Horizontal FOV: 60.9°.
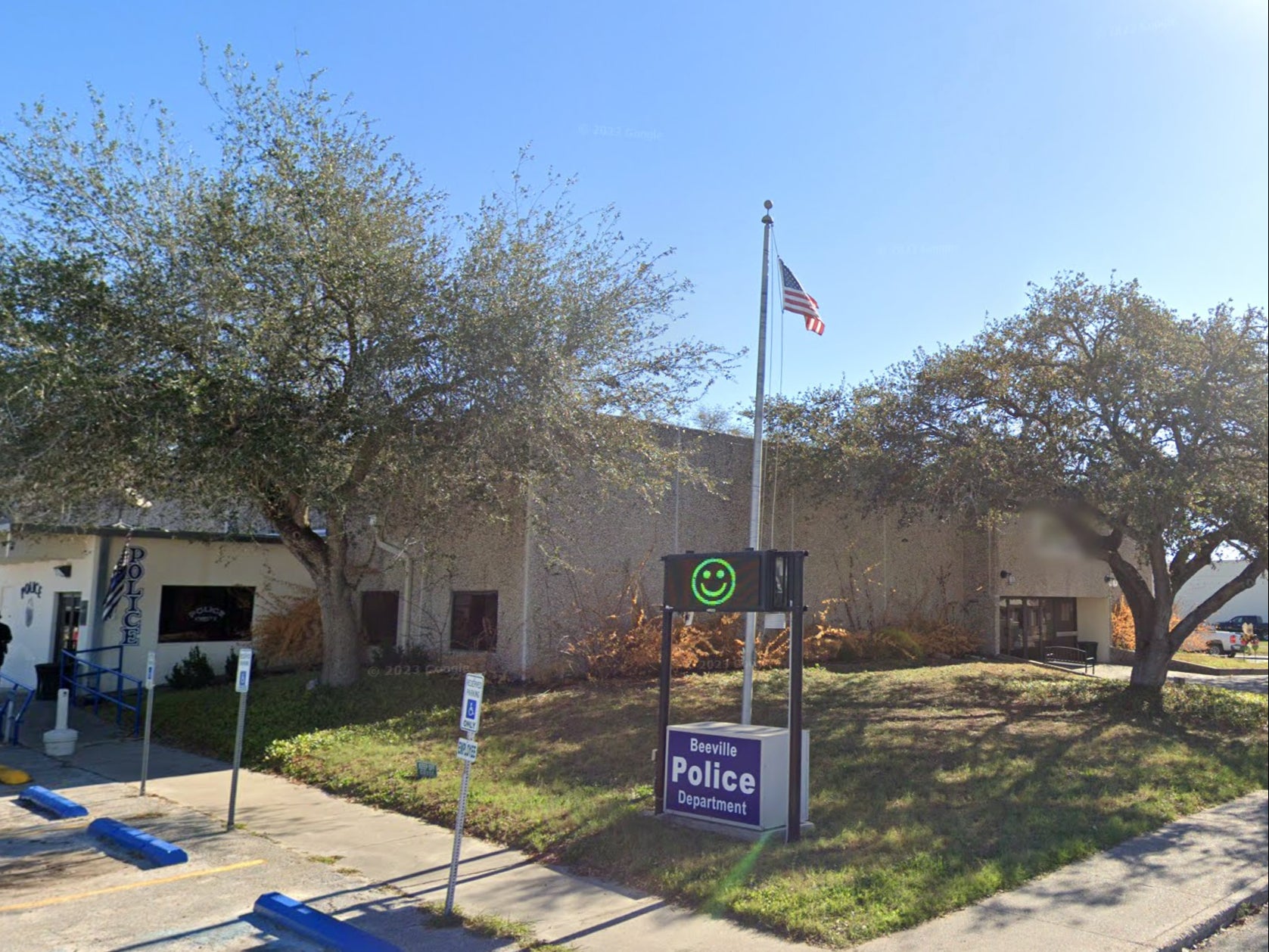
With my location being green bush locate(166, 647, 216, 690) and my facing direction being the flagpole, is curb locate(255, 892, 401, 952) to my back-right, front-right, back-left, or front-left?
front-right

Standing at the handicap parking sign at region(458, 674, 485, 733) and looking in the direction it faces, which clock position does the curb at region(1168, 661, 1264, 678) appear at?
The curb is roughly at 6 o'clock from the handicap parking sign.

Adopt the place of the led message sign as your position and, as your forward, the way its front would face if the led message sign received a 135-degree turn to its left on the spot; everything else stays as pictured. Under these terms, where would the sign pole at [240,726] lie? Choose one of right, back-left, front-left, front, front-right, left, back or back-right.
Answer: back

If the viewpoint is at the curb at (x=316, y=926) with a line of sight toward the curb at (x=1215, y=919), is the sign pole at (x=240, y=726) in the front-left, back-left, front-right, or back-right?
back-left

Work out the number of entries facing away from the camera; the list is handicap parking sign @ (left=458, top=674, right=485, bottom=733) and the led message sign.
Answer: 0

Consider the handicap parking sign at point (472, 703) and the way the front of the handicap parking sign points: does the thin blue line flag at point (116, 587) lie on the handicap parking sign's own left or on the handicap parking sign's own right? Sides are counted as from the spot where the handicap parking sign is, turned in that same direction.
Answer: on the handicap parking sign's own right

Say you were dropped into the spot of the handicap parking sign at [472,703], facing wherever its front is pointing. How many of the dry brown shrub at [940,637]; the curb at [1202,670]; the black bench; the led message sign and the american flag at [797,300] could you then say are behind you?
5

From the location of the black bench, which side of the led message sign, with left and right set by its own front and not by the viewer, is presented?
back

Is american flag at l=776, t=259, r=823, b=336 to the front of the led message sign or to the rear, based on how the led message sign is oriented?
to the rear

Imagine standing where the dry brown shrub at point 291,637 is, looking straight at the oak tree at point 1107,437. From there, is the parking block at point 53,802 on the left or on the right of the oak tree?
right

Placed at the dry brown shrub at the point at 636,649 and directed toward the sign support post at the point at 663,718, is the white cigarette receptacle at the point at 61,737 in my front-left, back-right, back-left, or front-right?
front-right

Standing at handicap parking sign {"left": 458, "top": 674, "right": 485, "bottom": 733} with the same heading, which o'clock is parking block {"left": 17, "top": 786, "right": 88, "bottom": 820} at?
The parking block is roughly at 3 o'clock from the handicap parking sign.

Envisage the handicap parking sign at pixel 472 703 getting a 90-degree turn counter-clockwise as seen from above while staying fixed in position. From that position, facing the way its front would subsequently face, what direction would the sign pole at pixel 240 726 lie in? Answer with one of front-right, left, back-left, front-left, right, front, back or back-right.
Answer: back

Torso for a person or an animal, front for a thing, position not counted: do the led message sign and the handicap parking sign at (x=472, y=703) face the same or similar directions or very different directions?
same or similar directions

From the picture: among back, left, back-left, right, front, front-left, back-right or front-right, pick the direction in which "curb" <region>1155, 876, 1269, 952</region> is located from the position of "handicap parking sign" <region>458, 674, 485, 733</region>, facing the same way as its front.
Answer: back-left

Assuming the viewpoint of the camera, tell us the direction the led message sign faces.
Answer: facing the viewer and to the left of the viewer

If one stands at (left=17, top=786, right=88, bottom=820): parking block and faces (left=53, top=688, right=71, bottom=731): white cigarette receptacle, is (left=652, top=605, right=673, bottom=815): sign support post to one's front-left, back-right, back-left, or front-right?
back-right

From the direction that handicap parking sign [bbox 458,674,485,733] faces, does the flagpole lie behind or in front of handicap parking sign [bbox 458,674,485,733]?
behind

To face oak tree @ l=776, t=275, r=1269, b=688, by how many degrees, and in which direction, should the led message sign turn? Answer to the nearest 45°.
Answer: approximately 180°

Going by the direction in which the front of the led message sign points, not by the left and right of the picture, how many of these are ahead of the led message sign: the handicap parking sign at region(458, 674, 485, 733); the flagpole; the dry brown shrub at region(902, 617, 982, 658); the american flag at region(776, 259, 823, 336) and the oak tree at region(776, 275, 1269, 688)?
1

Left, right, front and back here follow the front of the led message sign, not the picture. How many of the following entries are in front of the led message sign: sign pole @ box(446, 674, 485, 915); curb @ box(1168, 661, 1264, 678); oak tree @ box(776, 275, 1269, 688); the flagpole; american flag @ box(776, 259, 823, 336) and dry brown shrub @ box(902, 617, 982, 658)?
1
